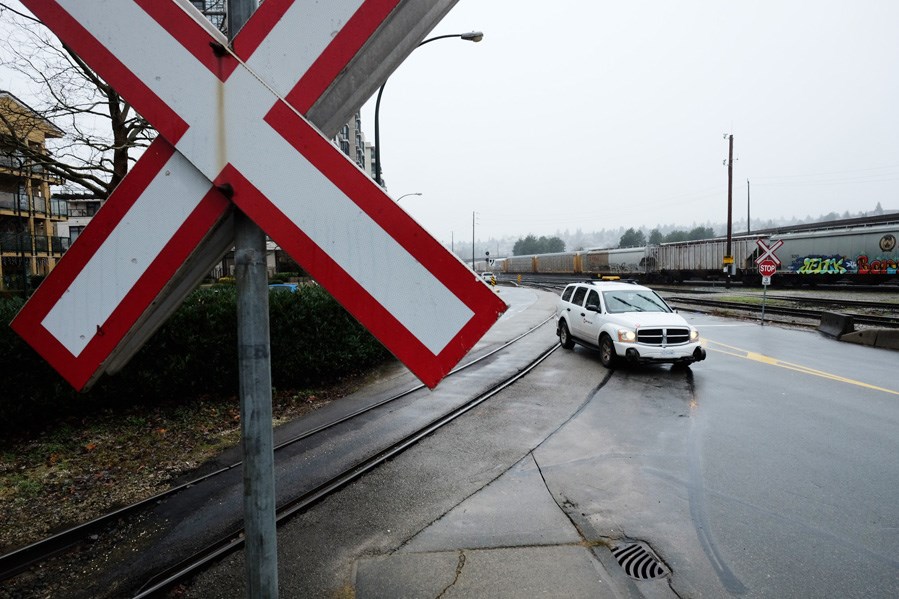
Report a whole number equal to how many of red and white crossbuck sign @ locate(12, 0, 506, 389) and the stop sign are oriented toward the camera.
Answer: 2

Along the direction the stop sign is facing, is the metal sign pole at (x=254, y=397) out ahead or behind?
ahead

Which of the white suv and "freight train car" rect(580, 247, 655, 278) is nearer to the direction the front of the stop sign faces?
the white suv

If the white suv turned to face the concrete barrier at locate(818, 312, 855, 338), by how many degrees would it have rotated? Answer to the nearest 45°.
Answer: approximately 90° to its left

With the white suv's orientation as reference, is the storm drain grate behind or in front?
in front

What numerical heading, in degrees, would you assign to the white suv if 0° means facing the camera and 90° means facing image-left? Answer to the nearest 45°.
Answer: approximately 315°

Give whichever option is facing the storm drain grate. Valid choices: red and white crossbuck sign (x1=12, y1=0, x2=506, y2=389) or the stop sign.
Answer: the stop sign

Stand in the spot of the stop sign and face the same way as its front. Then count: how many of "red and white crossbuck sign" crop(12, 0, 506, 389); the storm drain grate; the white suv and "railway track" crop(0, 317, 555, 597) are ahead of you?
4

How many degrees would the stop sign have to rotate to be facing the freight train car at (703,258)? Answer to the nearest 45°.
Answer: approximately 180°

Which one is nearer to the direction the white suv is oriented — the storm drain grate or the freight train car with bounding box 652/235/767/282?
the storm drain grate

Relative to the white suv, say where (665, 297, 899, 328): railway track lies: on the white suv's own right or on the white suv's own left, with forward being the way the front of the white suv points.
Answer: on the white suv's own left
